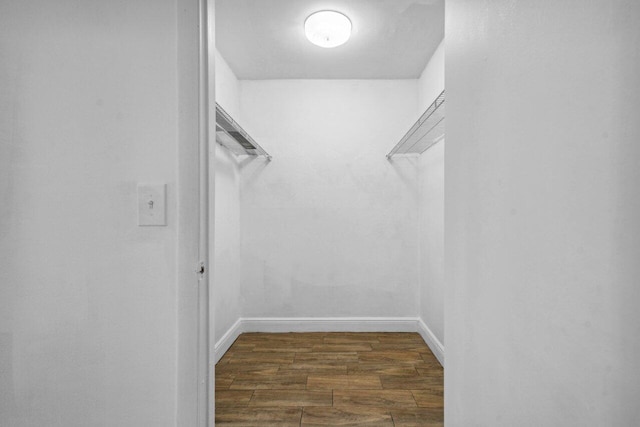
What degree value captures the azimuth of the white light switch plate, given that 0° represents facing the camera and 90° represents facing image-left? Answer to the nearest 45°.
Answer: approximately 0°

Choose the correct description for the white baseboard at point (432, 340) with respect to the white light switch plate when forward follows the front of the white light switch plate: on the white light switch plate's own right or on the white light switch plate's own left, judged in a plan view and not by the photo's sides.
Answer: on the white light switch plate's own left

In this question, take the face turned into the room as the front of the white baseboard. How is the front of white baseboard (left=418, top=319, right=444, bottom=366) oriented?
to the viewer's left

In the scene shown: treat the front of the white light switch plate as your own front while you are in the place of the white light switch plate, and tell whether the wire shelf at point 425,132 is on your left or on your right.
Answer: on your left

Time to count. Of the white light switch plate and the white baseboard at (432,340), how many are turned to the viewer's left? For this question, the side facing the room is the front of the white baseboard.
1
